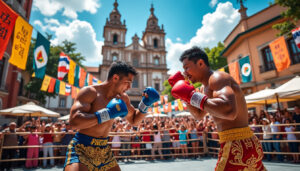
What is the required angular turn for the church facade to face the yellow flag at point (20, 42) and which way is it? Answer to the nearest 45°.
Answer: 0° — it already faces it

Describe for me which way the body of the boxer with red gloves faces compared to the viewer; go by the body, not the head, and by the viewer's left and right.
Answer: facing to the left of the viewer

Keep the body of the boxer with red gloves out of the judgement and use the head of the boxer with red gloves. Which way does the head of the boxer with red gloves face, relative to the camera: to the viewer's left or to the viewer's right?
to the viewer's left

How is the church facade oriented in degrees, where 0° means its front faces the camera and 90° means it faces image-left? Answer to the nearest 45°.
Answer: approximately 0°

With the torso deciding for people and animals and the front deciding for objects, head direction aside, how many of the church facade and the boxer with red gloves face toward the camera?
1

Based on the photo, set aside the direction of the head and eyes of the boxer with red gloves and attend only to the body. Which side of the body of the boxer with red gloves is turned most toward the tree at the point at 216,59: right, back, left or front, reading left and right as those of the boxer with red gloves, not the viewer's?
right

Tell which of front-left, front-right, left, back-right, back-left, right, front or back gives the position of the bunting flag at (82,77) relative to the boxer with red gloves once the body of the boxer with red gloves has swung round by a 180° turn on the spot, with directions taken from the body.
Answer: back-left

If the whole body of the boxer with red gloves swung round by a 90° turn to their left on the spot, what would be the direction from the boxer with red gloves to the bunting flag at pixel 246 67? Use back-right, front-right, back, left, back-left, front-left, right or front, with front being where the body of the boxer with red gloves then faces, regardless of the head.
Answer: back

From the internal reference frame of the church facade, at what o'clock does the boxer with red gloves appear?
The boxer with red gloves is roughly at 12 o'clock from the church facade.

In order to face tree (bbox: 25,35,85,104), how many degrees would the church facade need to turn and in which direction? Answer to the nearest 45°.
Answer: approximately 45° to its right

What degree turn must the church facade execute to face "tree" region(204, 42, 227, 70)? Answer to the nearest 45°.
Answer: approximately 45° to its left

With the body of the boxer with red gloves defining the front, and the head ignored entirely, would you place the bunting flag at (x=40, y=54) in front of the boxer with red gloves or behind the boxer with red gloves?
in front
